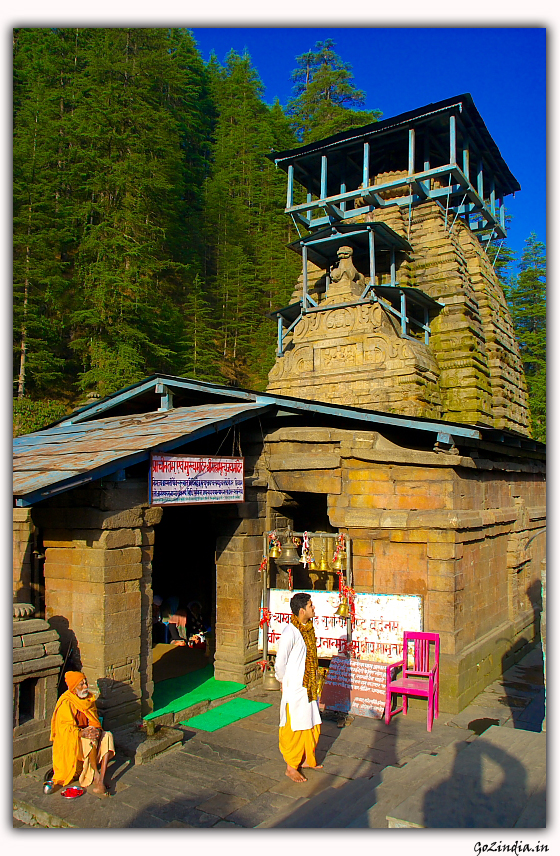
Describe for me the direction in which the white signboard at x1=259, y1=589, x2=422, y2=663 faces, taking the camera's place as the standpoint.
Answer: facing the viewer

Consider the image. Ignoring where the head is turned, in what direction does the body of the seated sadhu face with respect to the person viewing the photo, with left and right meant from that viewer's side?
facing the viewer and to the right of the viewer

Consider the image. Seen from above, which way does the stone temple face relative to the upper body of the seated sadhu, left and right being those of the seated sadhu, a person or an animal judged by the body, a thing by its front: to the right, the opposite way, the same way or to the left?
to the right

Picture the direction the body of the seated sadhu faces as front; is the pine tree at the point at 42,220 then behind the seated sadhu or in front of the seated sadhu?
behind

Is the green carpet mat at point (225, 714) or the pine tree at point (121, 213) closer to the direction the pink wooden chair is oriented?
the green carpet mat

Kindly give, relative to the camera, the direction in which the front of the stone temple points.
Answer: facing the viewer and to the left of the viewer

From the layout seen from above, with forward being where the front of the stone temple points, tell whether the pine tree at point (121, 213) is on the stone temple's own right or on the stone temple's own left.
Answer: on the stone temple's own right

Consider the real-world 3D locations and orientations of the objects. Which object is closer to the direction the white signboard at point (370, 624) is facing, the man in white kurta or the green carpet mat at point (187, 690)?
the man in white kurta

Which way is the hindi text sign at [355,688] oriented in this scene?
toward the camera
